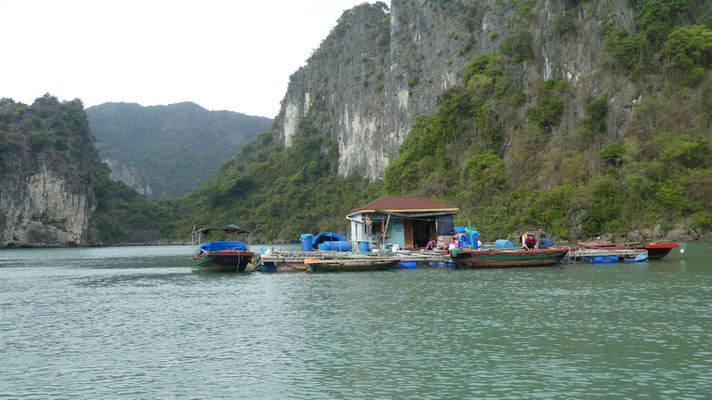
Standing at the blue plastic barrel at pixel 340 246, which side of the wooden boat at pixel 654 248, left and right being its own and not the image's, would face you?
back

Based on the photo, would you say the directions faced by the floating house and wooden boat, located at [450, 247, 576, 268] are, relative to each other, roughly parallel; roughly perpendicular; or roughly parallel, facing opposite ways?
roughly perpendicular

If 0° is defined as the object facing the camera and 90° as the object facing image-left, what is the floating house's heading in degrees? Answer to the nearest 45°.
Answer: approximately 0°

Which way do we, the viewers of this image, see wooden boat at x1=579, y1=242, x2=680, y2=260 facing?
facing to the right of the viewer

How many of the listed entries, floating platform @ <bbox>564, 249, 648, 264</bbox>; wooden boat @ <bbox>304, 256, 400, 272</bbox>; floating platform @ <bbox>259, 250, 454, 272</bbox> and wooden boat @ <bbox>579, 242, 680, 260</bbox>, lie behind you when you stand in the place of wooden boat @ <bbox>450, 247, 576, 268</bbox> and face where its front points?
2

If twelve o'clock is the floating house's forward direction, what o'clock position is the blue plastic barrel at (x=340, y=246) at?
The blue plastic barrel is roughly at 3 o'clock from the floating house.
